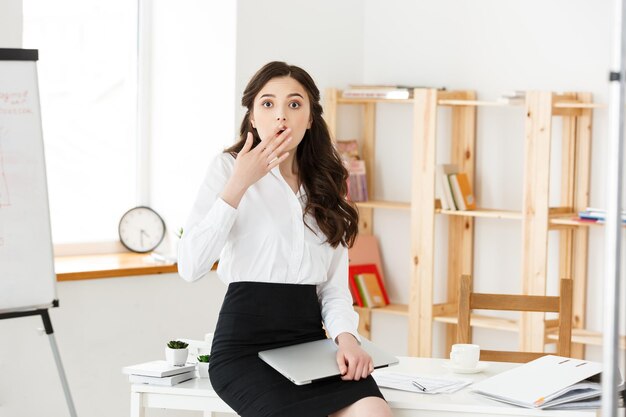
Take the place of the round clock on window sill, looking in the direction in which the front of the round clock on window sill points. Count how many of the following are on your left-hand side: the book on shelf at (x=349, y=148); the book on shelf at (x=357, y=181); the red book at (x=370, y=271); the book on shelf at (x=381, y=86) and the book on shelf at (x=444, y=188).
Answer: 5

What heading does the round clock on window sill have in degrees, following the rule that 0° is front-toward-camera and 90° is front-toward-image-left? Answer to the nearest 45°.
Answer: approximately 0°

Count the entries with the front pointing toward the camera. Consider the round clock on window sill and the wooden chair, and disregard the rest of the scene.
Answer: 2

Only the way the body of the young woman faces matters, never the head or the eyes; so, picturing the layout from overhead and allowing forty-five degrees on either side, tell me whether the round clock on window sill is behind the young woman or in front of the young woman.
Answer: behind

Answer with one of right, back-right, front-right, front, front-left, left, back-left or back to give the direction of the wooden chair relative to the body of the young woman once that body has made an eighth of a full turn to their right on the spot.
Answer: back-left

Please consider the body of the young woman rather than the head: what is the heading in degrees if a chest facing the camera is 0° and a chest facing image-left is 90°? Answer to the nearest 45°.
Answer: approximately 315°

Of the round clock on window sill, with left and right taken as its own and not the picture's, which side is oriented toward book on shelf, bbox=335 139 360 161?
left

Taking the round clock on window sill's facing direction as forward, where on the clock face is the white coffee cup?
The white coffee cup is roughly at 11 o'clock from the round clock on window sill.

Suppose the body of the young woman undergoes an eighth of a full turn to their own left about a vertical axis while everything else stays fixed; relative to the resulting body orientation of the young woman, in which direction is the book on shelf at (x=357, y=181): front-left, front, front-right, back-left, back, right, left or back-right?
left

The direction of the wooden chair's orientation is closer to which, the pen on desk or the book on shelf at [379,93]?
the pen on desk
